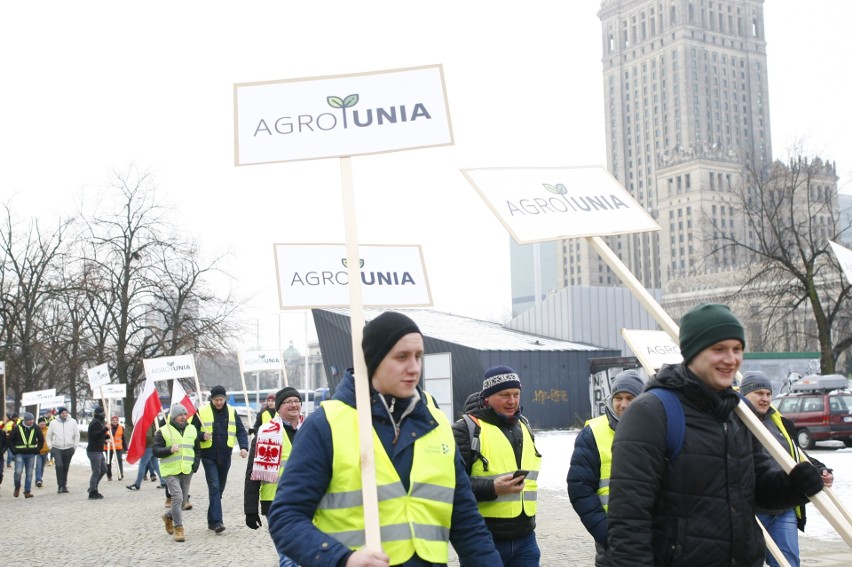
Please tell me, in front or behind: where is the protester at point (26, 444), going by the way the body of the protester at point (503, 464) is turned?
behind

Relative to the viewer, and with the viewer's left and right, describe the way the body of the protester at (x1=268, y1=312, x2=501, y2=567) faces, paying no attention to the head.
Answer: facing the viewer and to the right of the viewer

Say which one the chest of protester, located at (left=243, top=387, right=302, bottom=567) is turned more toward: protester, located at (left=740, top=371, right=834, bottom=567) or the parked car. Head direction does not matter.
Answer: the protester

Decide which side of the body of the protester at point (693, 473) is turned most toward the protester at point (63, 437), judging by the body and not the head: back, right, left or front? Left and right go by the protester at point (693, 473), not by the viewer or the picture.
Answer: back

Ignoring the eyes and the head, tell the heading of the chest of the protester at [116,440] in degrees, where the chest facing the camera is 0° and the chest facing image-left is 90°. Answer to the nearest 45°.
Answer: approximately 0°

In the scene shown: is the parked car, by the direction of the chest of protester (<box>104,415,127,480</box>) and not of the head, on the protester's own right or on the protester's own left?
on the protester's own left
